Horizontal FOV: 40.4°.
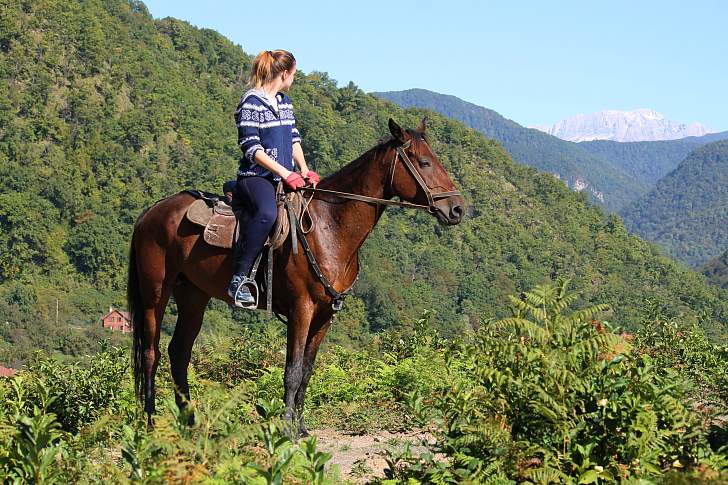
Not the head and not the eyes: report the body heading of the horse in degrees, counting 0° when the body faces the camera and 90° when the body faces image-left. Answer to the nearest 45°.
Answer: approximately 270°

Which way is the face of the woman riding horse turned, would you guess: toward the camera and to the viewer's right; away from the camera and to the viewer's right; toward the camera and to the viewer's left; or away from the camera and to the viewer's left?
away from the camera and to the viewer's right
